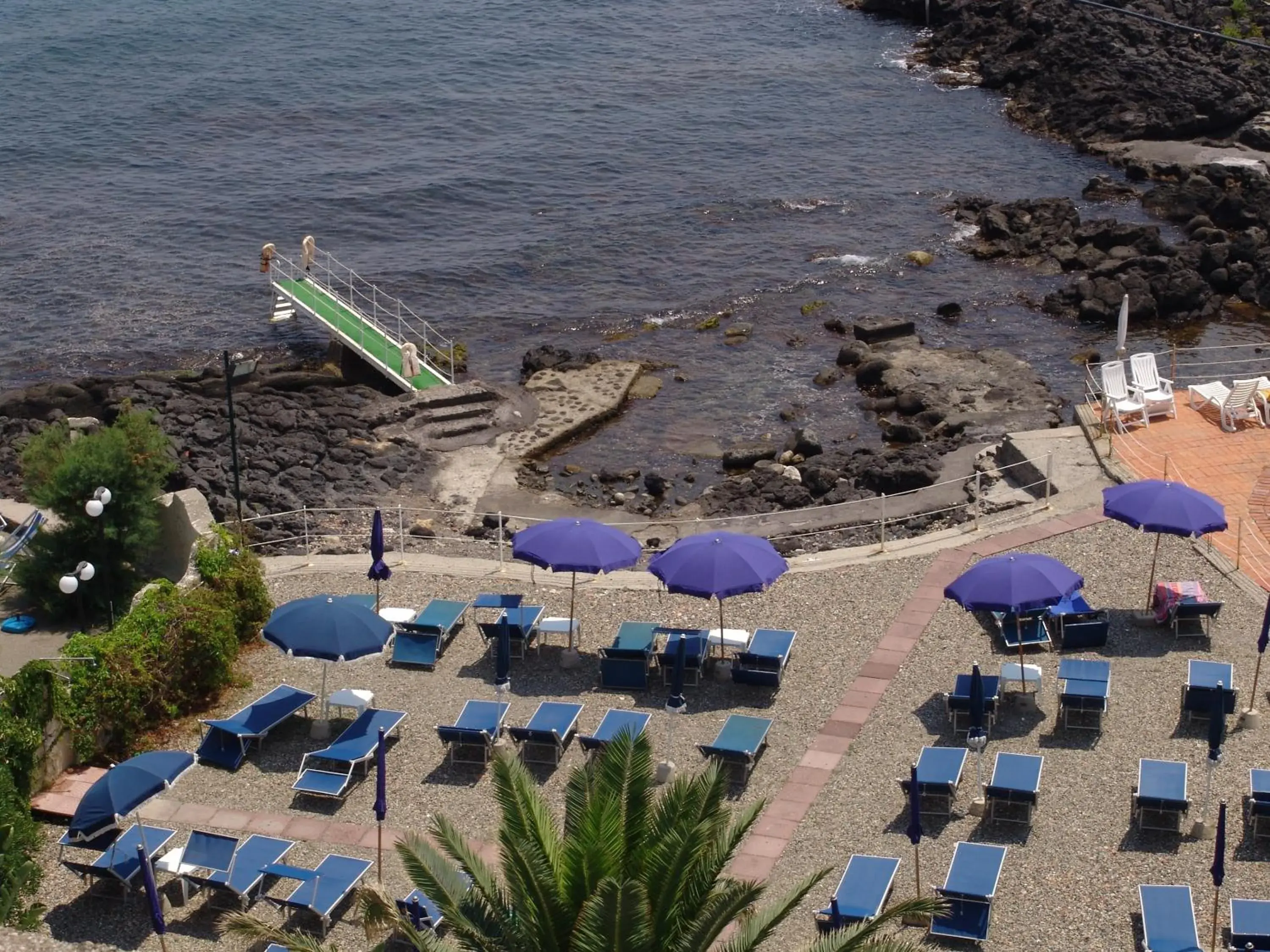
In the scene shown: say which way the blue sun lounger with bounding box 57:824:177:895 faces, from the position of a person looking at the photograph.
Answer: facing away from the viewer and to the right of the viewer

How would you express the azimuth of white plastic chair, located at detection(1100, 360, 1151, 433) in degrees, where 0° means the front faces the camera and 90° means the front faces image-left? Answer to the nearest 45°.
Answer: approximately 315°

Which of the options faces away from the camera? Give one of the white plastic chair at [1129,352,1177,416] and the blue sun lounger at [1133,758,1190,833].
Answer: the blue sun lounger

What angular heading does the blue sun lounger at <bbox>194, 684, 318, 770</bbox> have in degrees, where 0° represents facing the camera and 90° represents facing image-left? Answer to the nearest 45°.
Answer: approximately 225°

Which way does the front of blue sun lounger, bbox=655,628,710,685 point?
away from the camera

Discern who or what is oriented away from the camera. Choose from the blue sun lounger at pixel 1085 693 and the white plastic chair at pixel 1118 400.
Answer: the blue sun lounger

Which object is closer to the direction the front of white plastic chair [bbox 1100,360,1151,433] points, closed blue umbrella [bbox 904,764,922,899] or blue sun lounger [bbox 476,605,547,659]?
the closed blue umbrella

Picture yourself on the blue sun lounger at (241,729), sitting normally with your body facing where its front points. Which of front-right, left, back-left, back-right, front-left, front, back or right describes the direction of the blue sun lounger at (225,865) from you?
back-right

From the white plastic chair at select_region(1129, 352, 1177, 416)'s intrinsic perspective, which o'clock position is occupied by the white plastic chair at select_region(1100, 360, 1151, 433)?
the white plastic chair at select_region(1100, 360, 1151, 433) is roughly at 3 o'clock from the white plastic chair at select_region(1129, 352, 1177, 416).

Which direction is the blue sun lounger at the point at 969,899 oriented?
away from the camera

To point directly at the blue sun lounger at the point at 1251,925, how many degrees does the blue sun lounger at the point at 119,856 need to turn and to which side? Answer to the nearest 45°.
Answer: approximately 90° to its right
